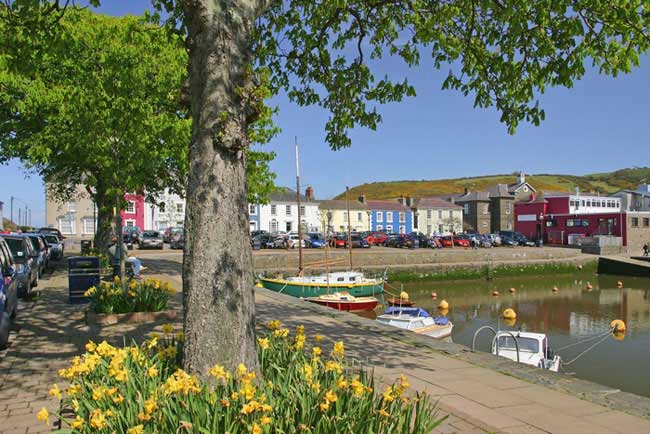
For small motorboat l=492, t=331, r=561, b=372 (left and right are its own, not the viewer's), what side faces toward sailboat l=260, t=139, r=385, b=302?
front

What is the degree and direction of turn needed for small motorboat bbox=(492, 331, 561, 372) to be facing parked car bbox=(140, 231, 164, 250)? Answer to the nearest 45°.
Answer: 0° — it already faces it

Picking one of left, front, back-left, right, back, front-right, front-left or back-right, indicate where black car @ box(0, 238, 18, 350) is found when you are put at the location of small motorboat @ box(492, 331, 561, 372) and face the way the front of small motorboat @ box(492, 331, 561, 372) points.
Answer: left

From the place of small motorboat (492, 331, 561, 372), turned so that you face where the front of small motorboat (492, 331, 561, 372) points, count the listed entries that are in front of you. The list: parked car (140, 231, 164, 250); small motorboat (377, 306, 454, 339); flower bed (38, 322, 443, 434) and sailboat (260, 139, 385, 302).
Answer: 3

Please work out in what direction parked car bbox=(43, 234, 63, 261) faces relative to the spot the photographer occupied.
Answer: facing the viewer and to the right of the viewer

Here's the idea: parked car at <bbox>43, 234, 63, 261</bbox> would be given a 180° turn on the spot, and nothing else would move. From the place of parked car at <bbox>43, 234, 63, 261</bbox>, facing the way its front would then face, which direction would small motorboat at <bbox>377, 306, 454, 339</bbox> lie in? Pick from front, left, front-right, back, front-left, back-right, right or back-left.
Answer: back

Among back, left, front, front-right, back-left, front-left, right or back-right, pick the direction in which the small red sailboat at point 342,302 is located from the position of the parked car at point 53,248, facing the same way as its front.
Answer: front

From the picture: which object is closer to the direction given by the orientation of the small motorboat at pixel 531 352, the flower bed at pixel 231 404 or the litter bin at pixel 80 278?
the litter bin

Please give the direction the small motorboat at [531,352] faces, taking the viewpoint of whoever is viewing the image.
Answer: facing away from the viewer and to the left of the viewer

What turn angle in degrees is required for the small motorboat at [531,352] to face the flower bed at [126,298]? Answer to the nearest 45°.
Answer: approximately 90° to its left

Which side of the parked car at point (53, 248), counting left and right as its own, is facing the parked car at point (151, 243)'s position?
left
